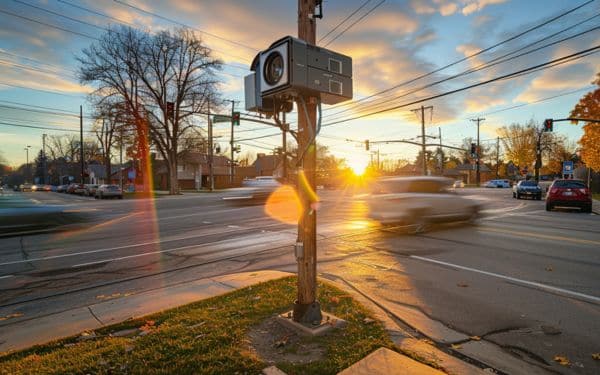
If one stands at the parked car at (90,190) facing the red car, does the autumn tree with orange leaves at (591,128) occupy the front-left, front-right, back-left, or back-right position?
front-left

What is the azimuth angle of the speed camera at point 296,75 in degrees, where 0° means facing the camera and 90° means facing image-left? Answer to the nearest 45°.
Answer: approximately 45°

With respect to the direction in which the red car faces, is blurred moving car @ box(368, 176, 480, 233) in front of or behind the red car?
behind

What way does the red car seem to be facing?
away from the camera
